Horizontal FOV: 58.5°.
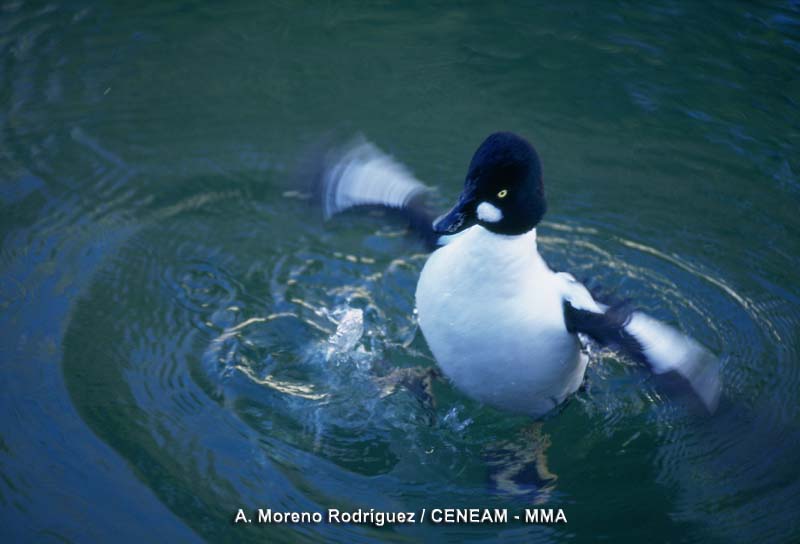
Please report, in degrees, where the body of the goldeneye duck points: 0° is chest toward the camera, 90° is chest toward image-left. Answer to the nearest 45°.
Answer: approximately 45°
